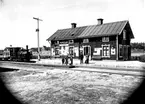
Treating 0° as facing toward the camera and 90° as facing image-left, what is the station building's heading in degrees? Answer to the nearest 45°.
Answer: approximately 45°
